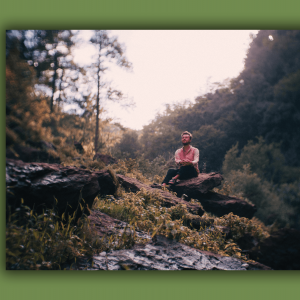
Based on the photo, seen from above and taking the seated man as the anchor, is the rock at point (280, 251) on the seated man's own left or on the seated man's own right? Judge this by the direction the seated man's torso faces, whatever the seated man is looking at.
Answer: on the seated man's own left

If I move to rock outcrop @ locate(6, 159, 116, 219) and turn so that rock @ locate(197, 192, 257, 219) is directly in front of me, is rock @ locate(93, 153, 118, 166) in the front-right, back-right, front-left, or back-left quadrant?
front-left

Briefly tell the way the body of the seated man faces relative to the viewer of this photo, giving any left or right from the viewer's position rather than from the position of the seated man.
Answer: facing the viewer and to the left of the viewer
